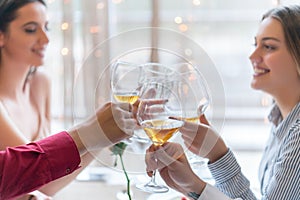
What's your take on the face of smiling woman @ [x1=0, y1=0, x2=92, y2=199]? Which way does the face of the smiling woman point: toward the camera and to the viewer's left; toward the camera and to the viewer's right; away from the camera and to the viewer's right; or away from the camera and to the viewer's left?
toward the camera and to the viewer's right

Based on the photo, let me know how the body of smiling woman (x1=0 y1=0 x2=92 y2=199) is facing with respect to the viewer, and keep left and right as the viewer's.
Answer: facing the viewer and to the right of the viewer
